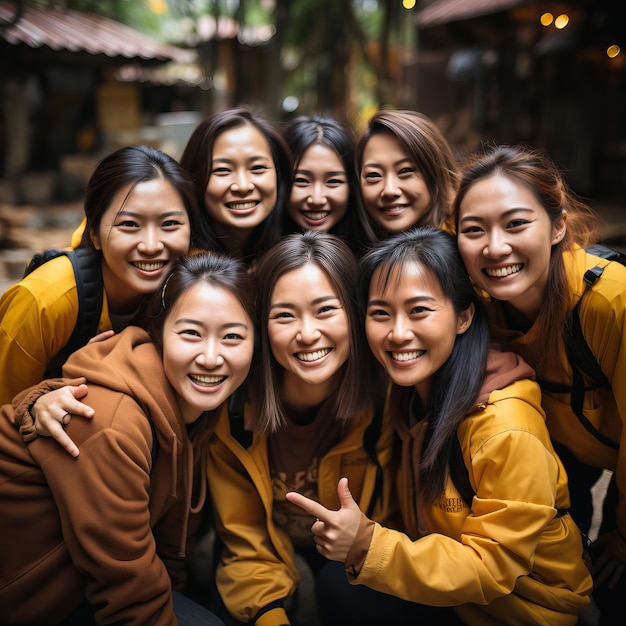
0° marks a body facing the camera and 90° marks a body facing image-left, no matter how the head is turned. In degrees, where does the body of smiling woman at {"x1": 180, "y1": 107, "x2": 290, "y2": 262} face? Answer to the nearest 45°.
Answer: approximately 0°

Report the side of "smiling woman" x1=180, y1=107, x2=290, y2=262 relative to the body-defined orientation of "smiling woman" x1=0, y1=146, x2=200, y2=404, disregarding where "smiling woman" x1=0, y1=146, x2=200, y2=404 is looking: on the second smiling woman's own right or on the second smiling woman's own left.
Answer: on the second smiling woman's own left

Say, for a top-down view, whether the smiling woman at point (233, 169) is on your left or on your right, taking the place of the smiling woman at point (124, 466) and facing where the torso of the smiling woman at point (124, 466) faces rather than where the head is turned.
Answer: on your left

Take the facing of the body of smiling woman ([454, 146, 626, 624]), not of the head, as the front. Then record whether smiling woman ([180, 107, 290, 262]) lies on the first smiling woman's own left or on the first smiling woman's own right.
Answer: on the first smiling woman's own right

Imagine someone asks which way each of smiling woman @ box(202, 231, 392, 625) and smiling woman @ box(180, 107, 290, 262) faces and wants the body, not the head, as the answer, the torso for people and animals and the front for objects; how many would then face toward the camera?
2

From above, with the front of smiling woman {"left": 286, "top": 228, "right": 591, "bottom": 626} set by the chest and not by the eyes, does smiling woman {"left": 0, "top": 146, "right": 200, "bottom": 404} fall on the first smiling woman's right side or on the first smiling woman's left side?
on the first smiling woman's right side

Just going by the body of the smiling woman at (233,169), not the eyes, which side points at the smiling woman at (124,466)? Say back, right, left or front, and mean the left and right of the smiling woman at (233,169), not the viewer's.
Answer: front

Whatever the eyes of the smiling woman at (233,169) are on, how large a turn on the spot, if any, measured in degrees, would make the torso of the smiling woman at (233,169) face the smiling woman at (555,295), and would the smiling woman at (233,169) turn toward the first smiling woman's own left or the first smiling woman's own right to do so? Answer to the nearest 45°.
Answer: approximately 45° to the first smiling woman's own left
